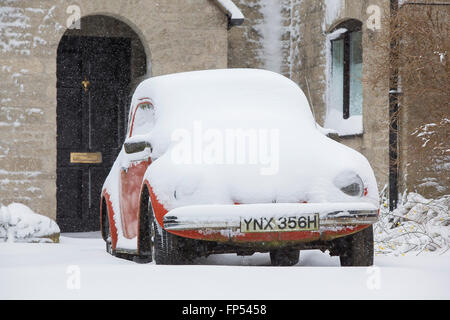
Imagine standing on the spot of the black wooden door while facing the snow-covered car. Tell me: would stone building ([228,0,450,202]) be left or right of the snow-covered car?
left

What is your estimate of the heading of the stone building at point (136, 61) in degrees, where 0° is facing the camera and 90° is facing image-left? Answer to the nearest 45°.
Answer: approximately 0°

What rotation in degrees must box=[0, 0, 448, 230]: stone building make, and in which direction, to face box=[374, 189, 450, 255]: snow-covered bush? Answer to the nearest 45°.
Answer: approximately 45° to its left

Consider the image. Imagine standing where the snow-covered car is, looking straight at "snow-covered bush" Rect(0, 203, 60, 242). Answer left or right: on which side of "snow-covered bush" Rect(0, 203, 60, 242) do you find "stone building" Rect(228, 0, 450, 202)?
right

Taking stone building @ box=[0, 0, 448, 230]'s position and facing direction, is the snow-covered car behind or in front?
in front
